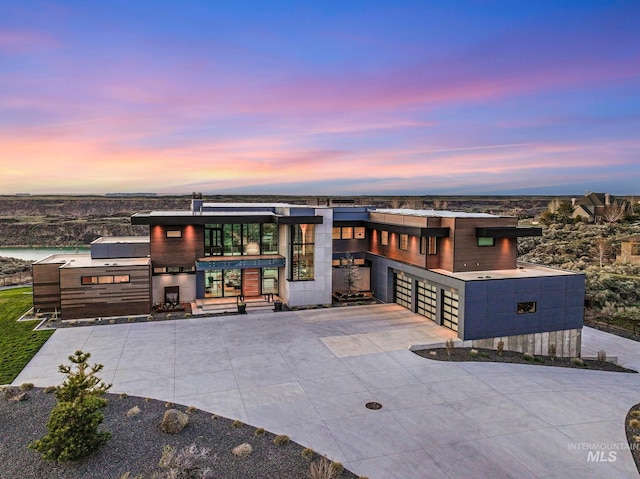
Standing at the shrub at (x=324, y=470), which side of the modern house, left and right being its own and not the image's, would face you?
front

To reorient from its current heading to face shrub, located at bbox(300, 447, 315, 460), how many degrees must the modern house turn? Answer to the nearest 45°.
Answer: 0° — it already faces it

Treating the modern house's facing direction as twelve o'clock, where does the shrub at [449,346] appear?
The shrub is roughly at 11 o'clock from the modern house.

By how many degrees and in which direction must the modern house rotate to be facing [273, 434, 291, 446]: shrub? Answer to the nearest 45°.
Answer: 0° — it already faces it

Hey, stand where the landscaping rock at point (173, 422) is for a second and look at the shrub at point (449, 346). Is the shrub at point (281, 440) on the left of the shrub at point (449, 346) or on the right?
right

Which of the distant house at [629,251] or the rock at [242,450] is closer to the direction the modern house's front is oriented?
the rock

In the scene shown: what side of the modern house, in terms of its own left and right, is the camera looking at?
front

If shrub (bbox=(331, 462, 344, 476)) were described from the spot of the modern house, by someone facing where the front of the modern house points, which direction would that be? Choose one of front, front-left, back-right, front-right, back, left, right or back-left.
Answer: front

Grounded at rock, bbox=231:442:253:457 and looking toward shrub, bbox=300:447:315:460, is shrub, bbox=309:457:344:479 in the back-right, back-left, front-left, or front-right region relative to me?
front-right

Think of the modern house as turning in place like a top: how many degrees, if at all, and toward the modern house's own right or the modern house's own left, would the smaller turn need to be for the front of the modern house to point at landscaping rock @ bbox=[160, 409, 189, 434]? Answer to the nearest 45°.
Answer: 0° — it already faces it

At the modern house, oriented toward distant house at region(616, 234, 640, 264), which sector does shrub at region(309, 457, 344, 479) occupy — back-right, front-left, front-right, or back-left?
back-right

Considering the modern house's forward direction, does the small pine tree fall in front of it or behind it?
in front
